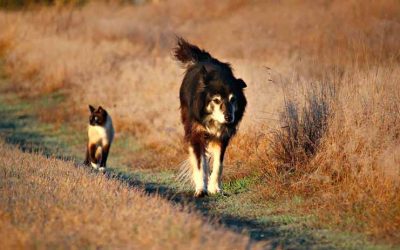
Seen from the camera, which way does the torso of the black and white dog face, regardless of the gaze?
toward the camera
